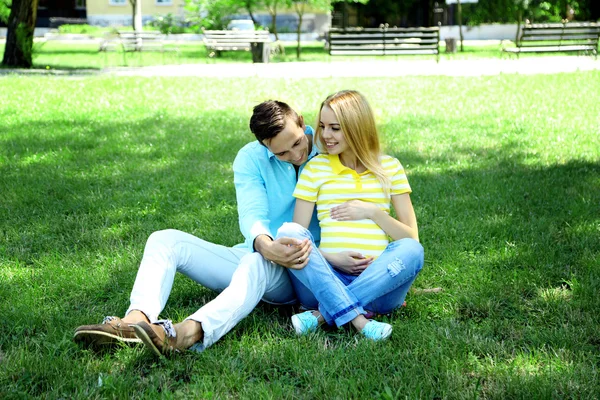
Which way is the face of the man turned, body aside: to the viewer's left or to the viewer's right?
to the viewer's right
